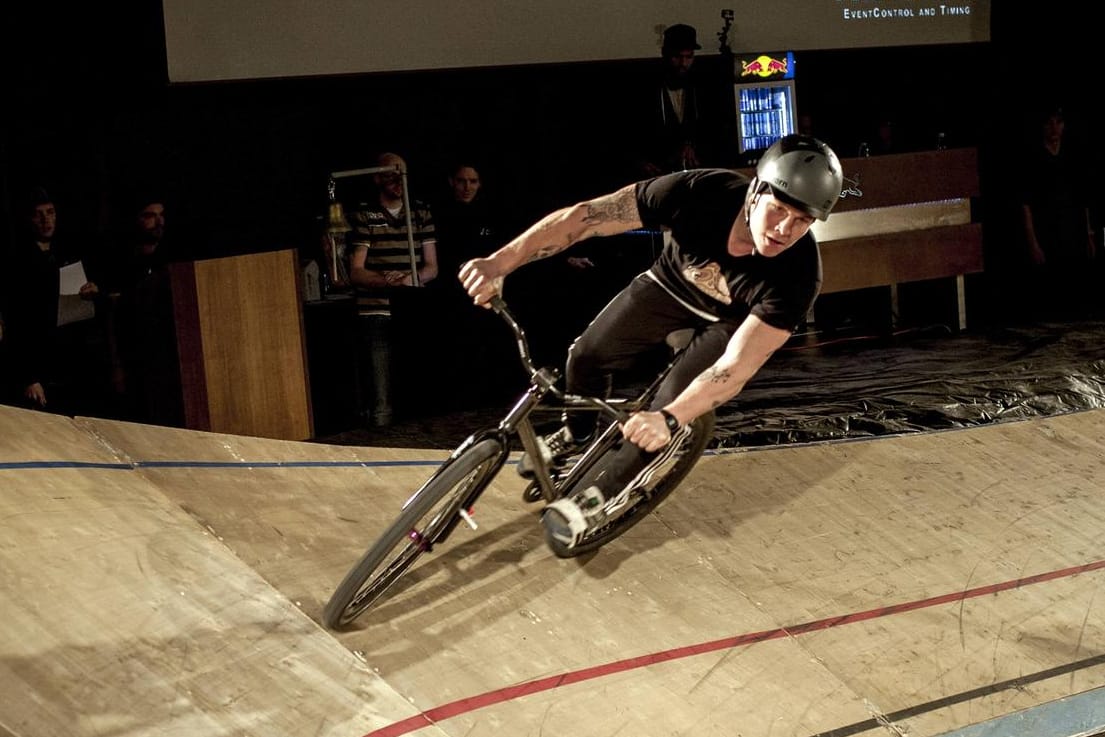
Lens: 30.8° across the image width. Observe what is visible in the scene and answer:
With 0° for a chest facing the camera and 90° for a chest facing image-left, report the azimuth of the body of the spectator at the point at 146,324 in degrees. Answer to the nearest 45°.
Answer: approximately 315°

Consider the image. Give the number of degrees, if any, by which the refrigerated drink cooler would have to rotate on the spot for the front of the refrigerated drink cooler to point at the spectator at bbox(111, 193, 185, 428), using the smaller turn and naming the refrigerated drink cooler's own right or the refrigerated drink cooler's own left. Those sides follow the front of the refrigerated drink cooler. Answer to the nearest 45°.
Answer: approximately 45° to the refrigerated drink cooler's own right

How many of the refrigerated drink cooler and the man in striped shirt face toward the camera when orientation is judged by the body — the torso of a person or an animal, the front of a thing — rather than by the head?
2

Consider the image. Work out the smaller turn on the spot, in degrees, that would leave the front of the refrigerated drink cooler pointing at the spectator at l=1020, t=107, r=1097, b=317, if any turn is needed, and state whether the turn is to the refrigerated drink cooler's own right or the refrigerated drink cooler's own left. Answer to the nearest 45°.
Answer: approximately 90° to the refrigerated drink cooler's own left

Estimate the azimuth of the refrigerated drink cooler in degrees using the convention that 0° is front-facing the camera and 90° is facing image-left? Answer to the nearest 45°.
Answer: approximately 0°

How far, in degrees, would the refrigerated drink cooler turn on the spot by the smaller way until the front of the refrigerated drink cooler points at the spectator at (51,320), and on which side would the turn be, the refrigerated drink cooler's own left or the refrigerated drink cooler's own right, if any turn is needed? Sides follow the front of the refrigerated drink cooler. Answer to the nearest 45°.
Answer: approximately 45° to the refrigerated drink cooler's own right

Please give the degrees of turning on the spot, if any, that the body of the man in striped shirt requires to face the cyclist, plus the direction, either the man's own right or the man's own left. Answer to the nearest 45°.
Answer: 0° — they already face them
